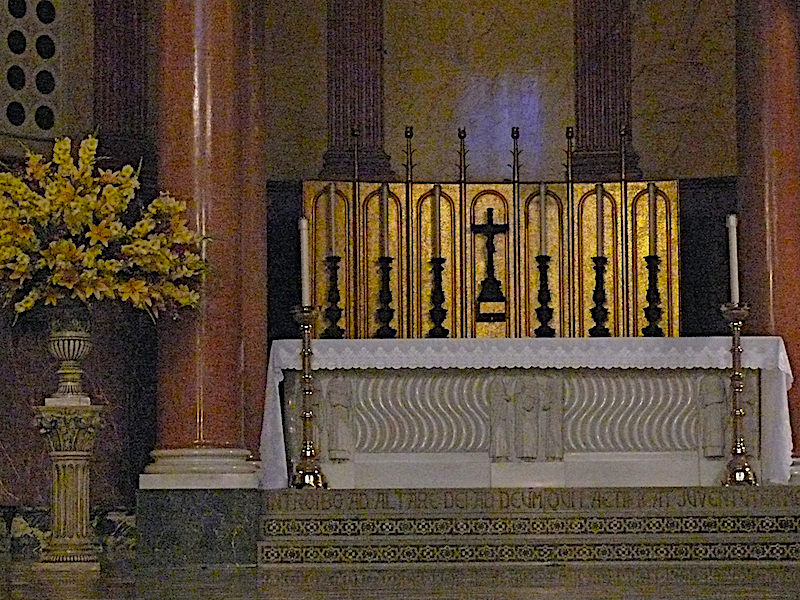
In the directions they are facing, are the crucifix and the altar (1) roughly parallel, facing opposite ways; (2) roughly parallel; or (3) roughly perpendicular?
roughly parallel

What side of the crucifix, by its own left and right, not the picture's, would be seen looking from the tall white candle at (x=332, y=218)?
right

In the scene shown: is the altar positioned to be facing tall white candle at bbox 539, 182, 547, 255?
no

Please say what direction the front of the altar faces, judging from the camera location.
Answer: facing the viewer

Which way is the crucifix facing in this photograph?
toward the camera

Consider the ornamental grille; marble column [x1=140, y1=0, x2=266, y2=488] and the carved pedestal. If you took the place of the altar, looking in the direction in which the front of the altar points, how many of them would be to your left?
0

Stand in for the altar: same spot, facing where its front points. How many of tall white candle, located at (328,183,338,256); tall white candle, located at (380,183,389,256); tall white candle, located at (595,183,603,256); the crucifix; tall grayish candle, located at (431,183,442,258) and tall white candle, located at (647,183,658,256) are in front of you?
0

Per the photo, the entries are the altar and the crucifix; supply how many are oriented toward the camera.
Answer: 2

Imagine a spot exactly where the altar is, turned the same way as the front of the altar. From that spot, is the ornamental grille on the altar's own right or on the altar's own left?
on the altar's own right

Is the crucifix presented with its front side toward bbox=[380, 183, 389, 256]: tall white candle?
no

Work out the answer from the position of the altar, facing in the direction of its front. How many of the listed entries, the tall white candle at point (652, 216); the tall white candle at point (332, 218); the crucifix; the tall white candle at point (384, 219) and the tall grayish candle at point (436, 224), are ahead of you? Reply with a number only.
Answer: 0
